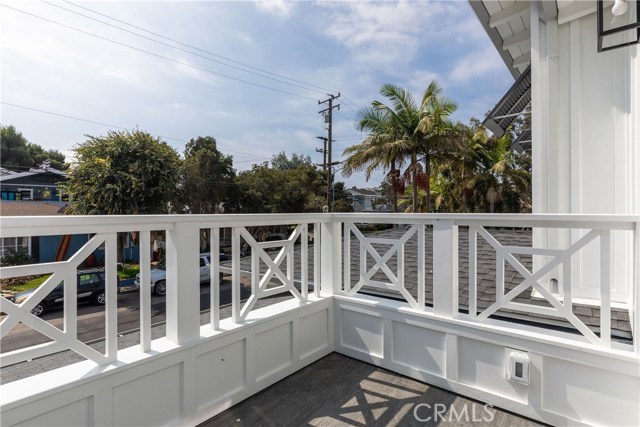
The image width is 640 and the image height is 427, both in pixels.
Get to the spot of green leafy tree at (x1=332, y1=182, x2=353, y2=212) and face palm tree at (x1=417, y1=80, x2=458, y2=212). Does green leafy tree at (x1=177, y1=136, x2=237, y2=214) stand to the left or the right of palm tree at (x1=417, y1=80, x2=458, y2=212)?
right

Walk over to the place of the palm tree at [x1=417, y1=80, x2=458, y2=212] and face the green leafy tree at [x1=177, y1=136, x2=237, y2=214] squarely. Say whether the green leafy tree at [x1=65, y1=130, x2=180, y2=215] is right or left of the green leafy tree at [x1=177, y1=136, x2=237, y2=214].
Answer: left

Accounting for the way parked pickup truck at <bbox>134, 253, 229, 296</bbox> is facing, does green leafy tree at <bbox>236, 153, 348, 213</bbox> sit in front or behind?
behind

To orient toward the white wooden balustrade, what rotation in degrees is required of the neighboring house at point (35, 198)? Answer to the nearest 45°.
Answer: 0° — it already faces it

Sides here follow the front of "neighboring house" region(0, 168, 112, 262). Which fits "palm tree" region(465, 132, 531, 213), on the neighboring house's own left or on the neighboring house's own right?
on the neighboring house's own left

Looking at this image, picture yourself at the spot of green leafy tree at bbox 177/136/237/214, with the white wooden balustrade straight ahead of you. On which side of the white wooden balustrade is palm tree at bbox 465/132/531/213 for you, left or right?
left

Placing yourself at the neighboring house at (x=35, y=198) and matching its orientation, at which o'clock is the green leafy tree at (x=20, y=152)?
The green leafy tree is roughly at 6 o'clock from the neighboring house.

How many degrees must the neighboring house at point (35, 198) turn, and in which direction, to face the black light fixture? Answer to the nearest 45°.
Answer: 0° — it already faces it

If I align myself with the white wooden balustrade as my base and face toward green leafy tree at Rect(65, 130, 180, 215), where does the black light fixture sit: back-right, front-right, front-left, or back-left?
back-right

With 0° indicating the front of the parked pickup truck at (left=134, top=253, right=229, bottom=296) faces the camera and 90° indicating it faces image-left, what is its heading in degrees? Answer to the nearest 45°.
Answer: approximately 45°

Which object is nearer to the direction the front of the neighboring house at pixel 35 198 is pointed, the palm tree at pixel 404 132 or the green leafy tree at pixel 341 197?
the palm tree
